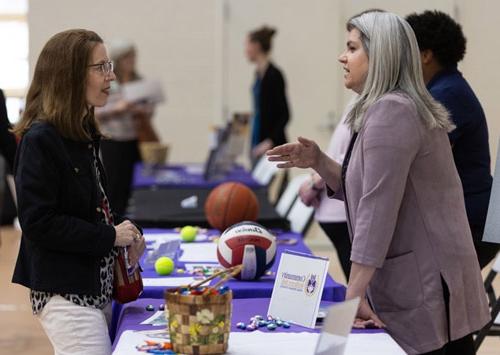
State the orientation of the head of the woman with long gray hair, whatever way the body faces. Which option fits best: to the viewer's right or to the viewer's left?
to the viewer's left

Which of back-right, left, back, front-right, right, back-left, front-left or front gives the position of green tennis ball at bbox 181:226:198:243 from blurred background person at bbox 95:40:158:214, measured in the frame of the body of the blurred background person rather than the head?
front-right

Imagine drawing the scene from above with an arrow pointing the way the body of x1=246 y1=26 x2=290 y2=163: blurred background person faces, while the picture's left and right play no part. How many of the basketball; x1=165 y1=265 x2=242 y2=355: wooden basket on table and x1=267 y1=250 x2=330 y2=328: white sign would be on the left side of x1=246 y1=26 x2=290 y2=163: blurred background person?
3

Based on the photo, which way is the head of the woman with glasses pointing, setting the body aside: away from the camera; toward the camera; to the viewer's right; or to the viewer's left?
to the viewer's right

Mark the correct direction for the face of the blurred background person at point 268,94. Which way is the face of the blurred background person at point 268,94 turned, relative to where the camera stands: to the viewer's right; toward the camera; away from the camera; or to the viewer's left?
to the viewer's left

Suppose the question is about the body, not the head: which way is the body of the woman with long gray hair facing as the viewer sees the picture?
to the viewer's left

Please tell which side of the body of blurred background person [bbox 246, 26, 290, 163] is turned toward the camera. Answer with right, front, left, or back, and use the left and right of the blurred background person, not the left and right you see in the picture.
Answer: left

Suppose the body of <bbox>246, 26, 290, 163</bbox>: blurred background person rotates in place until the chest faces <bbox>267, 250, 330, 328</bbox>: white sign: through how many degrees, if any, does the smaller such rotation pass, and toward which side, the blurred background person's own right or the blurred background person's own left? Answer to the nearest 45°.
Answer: approximately 90° to the blurred background person's own left

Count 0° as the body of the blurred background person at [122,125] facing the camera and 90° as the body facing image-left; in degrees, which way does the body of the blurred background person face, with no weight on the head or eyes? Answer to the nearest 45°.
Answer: approximately 315°

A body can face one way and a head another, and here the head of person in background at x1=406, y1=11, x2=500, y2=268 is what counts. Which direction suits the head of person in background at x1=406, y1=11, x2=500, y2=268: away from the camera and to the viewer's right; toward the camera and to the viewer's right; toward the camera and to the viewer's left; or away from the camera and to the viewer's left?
away from the camera and to the viewer's left

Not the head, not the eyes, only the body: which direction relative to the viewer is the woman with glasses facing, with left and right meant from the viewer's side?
facing to the right of the viewer

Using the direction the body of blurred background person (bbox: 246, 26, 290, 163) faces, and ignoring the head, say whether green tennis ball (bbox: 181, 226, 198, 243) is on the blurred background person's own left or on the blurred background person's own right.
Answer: on the blurred background person's own left

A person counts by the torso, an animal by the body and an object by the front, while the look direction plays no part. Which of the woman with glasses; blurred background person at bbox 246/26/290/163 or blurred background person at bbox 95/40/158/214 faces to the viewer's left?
blurred background person at bbox 246/26/290/163

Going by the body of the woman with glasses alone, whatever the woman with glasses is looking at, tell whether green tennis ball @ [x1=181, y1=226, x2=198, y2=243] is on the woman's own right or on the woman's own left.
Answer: on the woman's own left

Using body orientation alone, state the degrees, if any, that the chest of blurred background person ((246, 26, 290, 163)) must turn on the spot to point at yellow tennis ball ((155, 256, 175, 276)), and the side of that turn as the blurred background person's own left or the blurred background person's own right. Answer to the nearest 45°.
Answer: approximately 90° to the blurred background person's own left

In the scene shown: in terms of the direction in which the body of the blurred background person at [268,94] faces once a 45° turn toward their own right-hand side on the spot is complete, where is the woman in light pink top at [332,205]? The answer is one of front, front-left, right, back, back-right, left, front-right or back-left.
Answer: back-left

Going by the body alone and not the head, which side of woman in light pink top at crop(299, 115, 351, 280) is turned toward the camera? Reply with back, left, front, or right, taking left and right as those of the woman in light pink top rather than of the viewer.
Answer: left
